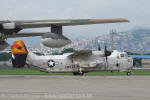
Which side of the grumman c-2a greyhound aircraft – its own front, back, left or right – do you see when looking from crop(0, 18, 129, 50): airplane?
right

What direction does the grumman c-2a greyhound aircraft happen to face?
to the viewer's right
